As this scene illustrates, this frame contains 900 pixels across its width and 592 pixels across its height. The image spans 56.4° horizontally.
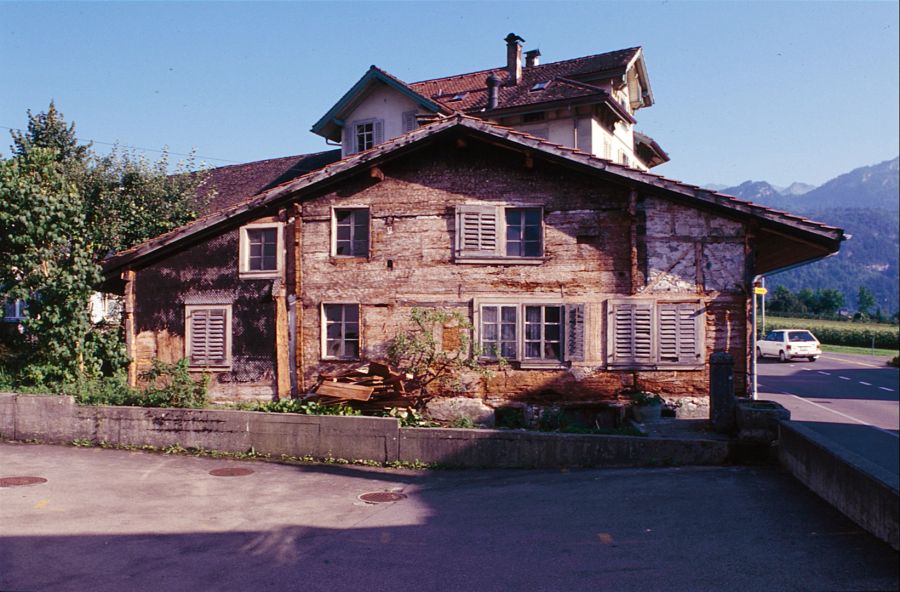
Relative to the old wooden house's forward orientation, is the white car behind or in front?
behind

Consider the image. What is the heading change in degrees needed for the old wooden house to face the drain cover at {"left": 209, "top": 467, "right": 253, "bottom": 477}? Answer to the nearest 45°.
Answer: approximately 45° to its right

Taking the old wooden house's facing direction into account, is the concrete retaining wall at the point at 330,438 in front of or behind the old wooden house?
in front

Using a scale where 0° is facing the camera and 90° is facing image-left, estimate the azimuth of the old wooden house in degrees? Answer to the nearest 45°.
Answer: approximately 0°

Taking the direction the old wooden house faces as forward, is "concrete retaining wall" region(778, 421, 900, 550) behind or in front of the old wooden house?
in front

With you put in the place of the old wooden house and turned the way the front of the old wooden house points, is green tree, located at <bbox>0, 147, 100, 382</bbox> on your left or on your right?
on your right

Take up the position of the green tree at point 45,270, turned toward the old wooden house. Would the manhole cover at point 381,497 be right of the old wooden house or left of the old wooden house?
right
